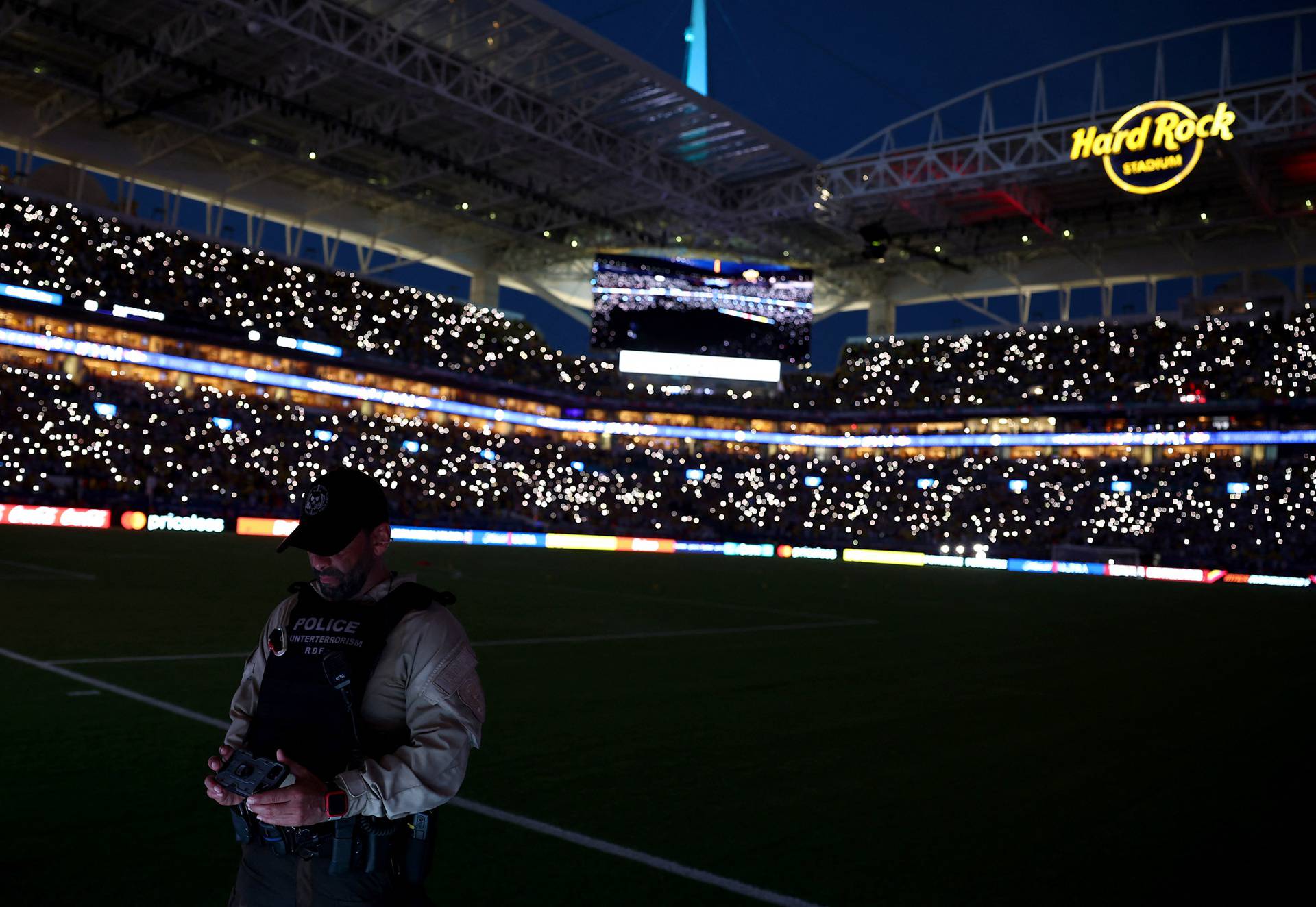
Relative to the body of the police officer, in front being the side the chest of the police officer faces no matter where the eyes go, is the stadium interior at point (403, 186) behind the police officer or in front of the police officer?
behind

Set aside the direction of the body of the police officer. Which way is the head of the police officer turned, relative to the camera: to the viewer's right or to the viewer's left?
to the viewer's left

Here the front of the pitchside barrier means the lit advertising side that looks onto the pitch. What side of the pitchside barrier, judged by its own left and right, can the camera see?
front

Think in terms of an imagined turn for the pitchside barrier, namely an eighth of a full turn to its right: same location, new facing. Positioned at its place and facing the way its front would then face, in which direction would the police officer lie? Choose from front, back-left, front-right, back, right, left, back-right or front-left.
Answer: front-left

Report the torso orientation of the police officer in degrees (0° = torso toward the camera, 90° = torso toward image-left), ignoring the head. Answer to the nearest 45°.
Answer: approximately 45°

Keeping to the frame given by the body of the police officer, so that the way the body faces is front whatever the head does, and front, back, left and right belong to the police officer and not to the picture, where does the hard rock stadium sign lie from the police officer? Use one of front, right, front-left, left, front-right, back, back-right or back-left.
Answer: back
